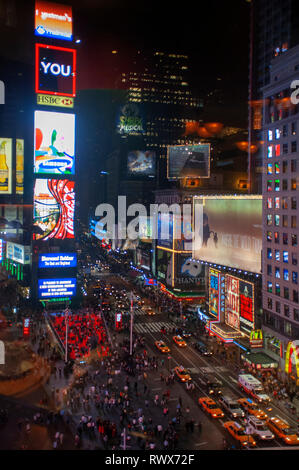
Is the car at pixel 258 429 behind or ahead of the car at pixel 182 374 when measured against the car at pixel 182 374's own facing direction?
ahead

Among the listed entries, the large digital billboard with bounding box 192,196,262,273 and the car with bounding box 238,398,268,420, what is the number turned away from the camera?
0

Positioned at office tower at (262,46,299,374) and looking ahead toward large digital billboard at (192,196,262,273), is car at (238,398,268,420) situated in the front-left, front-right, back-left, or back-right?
back-left

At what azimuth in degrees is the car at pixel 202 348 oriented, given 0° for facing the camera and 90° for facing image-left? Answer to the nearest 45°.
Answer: approximately 315°

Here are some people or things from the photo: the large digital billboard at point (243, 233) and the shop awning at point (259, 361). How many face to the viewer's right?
0

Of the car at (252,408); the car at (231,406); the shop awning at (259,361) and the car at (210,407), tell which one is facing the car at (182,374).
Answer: the shop awning

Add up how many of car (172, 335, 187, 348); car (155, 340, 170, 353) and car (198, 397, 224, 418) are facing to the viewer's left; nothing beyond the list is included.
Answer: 0

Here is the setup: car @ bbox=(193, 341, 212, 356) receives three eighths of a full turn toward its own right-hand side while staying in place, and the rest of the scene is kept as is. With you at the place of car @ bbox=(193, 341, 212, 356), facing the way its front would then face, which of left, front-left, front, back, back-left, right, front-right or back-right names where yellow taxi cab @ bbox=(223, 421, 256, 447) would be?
left

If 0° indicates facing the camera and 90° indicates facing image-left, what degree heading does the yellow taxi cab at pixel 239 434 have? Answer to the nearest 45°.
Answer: approximately 315°

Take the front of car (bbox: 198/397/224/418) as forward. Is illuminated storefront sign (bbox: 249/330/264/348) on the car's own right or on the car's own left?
on the car's own left

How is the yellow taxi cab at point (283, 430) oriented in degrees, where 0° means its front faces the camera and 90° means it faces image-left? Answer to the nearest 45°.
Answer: approximately 315°

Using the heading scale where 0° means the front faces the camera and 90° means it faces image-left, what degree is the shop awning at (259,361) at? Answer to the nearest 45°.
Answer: approximately 45°

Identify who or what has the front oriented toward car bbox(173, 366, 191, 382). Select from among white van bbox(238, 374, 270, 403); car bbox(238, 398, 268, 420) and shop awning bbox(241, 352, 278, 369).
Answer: the shop awning

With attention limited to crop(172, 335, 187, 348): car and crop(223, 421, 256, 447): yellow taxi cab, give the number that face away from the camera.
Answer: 0

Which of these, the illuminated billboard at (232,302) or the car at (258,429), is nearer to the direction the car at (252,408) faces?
the car
